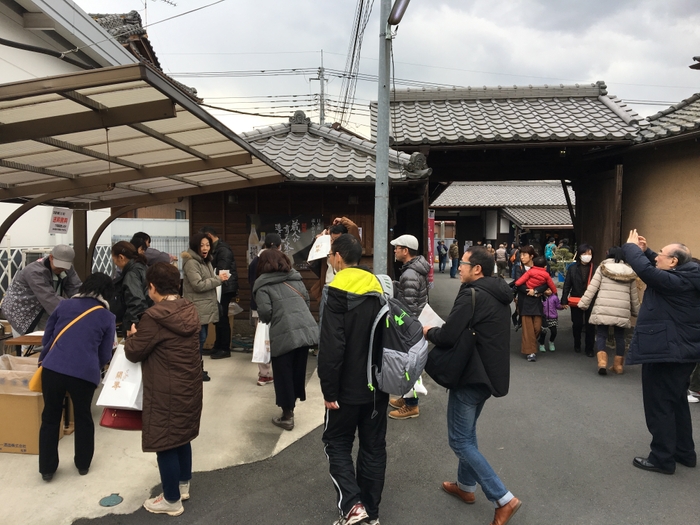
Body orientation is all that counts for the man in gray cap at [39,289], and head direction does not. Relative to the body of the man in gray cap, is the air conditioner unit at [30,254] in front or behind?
behind

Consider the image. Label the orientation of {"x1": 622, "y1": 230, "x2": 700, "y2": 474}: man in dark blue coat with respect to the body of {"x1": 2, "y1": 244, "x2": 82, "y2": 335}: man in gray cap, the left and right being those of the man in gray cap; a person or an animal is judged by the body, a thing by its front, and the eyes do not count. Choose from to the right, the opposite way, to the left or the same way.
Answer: the opposite way

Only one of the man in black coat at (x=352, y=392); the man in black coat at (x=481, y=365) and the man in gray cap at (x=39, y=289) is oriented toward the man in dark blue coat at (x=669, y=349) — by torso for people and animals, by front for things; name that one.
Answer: the man in gray cap

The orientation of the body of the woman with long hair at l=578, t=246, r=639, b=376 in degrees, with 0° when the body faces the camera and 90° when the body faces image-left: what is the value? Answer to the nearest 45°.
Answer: approximately 180°

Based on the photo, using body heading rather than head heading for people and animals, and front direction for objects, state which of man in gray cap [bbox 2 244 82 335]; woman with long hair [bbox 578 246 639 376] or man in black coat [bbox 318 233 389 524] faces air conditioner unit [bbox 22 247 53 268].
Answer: the man in black coat

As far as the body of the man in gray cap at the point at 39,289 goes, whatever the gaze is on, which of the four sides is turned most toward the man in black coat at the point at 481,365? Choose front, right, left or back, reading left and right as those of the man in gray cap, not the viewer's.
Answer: front

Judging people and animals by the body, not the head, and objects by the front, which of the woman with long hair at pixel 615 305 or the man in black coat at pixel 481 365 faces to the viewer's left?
the man in black coat

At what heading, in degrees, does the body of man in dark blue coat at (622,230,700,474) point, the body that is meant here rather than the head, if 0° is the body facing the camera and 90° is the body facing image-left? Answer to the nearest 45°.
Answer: approximately 90°

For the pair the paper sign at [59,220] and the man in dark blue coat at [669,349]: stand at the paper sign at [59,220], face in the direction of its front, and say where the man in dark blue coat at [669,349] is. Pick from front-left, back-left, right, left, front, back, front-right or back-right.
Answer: front-left

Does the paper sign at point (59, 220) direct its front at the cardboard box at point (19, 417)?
yes
